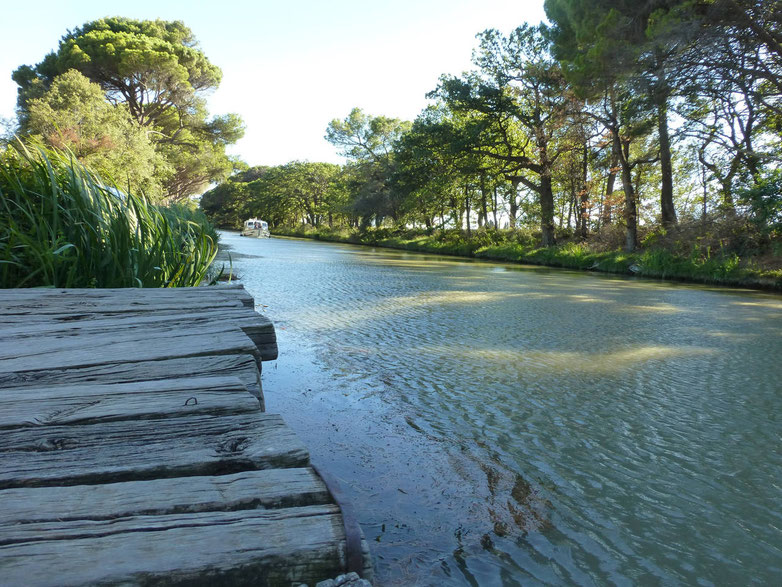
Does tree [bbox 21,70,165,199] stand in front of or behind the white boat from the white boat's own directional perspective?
in front

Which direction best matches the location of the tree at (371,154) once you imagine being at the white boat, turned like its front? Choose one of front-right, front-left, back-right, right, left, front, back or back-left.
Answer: front-left

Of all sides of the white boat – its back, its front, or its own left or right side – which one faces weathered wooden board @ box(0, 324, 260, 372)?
front

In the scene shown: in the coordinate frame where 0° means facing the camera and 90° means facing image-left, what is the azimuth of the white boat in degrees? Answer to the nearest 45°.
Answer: approximately 0°

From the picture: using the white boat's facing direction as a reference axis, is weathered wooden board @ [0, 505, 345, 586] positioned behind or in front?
in front

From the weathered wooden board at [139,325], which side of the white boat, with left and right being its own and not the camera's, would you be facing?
front

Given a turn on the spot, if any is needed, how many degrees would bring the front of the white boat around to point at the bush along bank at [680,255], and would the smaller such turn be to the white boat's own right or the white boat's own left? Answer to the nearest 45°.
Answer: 0° — it already faces it

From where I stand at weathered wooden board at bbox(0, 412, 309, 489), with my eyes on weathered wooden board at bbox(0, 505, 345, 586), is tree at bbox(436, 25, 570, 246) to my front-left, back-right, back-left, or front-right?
back-left

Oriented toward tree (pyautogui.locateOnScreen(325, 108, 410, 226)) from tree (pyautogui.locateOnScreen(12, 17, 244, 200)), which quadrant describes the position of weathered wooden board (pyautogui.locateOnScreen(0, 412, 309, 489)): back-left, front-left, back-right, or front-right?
back-right

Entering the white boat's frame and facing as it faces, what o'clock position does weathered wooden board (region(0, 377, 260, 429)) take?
The weathered wooden board is roughly at 12 o'clock from the white boat.

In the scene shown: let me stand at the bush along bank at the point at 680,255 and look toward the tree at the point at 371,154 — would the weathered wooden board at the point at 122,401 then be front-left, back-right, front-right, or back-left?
back-left
